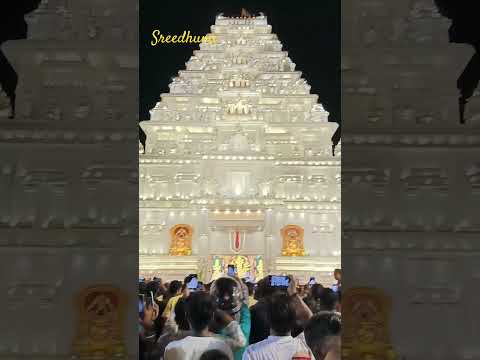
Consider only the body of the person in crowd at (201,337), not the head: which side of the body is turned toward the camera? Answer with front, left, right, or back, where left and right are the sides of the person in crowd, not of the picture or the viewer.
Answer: back

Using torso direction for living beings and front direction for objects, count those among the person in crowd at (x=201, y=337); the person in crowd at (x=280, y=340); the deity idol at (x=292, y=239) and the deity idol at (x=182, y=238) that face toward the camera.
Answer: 2

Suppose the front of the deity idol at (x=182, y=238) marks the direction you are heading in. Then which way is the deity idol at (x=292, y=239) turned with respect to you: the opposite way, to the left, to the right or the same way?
the same way

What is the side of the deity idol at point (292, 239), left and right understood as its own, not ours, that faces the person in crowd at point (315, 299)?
front

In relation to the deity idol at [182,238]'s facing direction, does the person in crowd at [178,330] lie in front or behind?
in front

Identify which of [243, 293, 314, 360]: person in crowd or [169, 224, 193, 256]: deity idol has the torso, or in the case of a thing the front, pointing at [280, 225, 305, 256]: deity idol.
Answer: the person in crowd

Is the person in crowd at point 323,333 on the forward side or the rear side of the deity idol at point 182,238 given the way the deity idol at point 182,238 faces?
on the forward side

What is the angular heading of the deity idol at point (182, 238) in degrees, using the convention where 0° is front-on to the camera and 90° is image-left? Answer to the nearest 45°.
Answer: approximately 0°

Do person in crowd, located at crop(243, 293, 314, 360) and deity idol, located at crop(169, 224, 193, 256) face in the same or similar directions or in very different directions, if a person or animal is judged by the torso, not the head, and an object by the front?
very different directions

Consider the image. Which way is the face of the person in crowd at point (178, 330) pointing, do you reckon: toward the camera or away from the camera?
away from the camera

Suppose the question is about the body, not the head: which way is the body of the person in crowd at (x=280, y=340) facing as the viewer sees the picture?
away from the camera

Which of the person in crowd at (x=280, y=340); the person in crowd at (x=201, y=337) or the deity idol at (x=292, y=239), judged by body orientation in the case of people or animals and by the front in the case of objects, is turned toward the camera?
the deity idol

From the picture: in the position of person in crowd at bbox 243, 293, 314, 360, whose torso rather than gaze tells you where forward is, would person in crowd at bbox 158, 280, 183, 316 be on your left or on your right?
on your left

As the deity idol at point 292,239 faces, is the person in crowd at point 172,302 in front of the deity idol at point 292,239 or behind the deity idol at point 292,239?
in front

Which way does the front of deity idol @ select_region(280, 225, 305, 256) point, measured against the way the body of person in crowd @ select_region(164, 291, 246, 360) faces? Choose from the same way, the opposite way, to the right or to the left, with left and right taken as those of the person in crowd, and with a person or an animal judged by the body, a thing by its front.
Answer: the opposite way

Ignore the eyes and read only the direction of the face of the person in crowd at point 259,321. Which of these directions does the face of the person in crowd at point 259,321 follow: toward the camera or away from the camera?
away from the camera

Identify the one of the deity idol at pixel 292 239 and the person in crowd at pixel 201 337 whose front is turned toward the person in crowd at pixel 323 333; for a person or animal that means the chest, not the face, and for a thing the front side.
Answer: the deity idol

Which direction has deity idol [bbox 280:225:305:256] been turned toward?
toward the camera

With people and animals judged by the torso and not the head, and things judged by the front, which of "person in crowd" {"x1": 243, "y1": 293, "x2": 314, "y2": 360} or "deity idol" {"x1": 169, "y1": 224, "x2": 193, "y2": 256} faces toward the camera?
the deity idol
